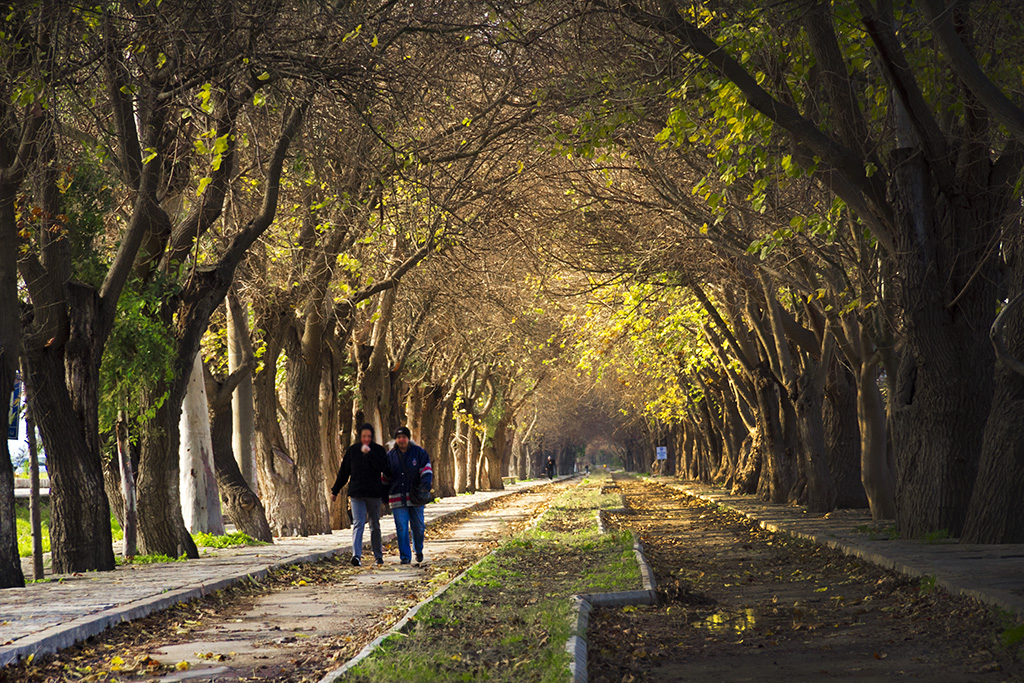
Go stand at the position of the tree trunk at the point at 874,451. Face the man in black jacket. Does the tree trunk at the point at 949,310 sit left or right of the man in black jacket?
left

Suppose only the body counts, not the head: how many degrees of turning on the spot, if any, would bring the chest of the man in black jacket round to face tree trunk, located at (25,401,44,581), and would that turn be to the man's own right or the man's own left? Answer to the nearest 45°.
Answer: approximately 45° to the man's own right

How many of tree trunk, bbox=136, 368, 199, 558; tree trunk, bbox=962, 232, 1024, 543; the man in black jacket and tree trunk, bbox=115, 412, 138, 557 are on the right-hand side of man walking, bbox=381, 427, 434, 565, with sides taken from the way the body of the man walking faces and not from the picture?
3

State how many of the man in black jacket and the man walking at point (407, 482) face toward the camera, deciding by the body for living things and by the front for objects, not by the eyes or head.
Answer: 2

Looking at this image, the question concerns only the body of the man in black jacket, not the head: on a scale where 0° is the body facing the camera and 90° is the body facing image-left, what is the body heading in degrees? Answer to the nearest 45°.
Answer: approximately 0°

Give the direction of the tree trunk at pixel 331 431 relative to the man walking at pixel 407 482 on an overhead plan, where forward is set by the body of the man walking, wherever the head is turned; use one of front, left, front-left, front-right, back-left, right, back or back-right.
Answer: back
